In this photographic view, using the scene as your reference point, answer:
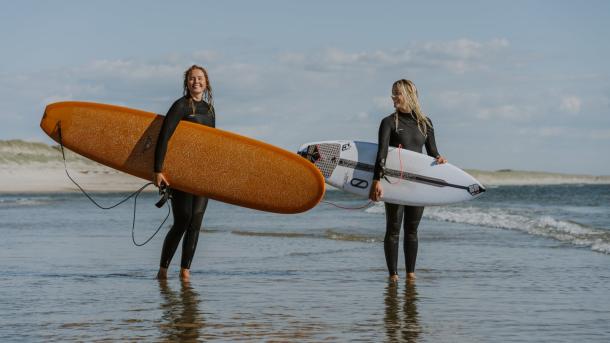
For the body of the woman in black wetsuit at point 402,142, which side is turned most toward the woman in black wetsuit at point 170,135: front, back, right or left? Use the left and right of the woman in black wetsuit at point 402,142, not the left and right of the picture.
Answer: right

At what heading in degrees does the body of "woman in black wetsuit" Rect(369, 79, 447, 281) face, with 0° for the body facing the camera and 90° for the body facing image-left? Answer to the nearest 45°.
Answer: approximately 0°
